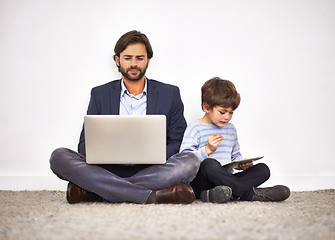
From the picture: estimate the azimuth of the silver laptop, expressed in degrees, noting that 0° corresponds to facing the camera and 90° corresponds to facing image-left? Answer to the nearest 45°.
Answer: approximately 180°

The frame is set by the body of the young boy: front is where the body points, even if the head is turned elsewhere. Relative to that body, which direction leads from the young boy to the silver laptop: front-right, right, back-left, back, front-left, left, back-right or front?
right

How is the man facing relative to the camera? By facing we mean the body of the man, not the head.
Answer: toward the camera

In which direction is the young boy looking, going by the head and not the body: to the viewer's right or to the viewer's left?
to the viewer's right

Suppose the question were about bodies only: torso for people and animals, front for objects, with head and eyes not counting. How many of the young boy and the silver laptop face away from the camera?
1

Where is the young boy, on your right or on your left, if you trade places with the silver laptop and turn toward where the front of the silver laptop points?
on your right
